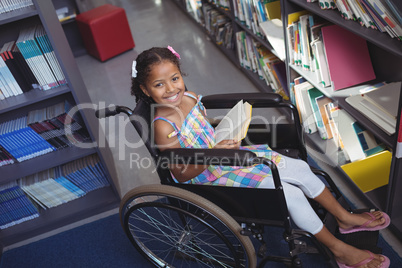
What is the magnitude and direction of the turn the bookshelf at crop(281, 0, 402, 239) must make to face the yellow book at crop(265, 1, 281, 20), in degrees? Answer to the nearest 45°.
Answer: approximately 90° to its right

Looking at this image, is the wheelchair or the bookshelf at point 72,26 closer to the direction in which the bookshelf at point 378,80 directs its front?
the wheelchair

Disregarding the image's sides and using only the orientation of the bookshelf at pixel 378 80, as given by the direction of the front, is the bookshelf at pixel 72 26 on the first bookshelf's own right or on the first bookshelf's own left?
on the first bookshelf's own right

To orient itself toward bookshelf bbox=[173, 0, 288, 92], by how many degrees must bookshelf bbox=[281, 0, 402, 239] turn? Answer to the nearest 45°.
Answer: approximately 90° to its right

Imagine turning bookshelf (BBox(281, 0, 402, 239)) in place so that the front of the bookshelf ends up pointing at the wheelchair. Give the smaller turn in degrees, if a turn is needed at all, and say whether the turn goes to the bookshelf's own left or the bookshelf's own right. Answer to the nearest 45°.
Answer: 0° — it already faces it

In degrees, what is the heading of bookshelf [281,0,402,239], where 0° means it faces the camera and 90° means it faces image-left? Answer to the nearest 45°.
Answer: approximately 45°
